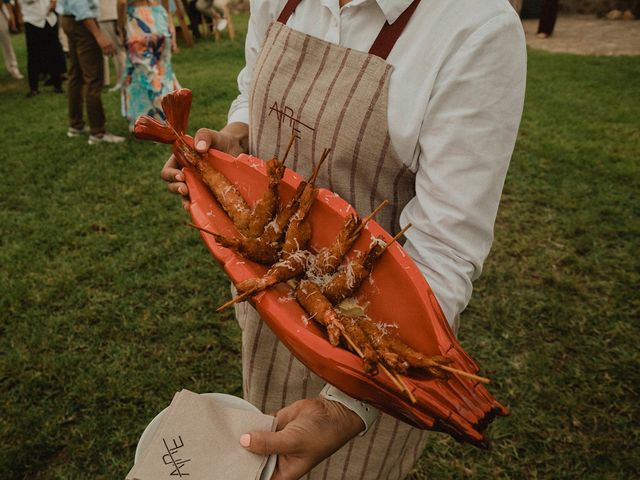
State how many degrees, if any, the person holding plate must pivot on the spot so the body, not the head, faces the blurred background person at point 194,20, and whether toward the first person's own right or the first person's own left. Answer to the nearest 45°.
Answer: approximately 135° to the first person's own right

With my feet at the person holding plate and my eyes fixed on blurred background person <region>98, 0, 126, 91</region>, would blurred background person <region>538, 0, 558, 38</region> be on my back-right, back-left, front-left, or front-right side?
front-right

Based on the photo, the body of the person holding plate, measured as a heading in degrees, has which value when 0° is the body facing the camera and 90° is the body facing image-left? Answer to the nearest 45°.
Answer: approximately 45°

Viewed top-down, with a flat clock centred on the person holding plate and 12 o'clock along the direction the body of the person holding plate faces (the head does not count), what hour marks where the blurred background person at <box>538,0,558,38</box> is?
The blurred background person is roughly at 5 o'clock from the person holding plate.

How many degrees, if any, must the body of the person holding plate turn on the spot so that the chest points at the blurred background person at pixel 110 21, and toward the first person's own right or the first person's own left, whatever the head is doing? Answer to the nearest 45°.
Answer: approximately 90° to the first person's own right

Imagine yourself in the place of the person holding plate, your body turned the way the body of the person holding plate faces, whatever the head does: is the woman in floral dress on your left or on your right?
on your right
